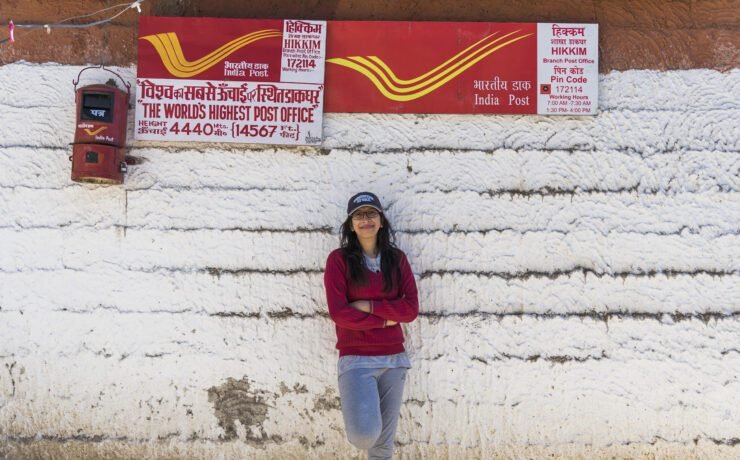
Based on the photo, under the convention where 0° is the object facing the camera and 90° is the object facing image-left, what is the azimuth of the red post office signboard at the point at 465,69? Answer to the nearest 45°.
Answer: approximately 0°

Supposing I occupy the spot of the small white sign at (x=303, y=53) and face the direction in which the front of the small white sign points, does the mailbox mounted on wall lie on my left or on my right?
on my right

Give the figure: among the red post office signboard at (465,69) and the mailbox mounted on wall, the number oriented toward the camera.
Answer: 2
